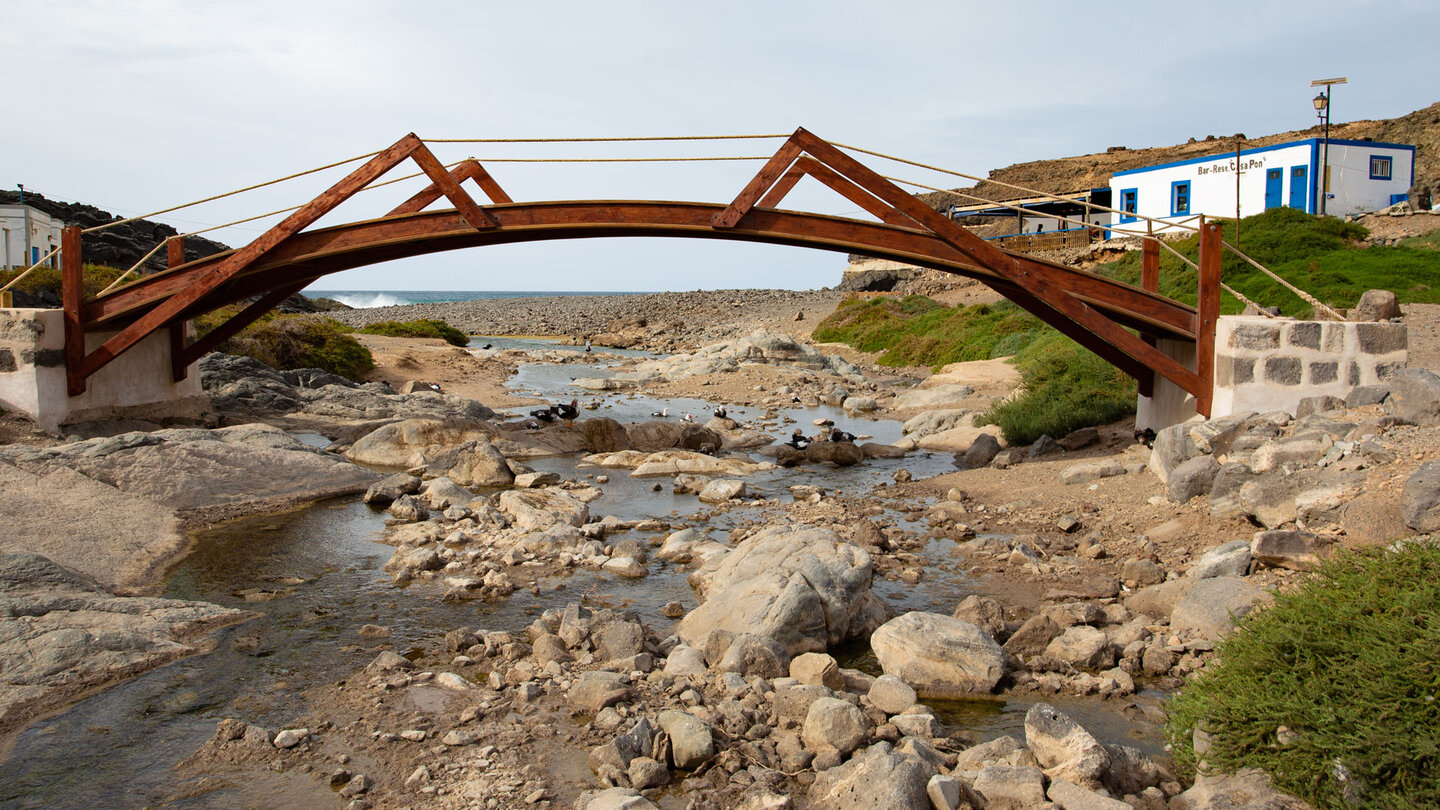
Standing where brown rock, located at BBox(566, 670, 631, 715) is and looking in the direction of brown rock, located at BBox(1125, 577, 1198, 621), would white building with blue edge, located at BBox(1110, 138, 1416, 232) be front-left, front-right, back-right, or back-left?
front-left

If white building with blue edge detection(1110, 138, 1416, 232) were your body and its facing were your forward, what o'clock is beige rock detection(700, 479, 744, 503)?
The beige rock is roughly at 11 o'clock from the white building with blue edge.

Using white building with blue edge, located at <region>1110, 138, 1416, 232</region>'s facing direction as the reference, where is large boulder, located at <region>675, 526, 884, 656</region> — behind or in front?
in front

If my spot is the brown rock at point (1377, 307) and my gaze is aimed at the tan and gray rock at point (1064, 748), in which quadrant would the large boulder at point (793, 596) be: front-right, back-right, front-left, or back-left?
front-right

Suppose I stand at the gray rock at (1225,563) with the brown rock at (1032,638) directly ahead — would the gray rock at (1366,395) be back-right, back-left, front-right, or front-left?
back-right

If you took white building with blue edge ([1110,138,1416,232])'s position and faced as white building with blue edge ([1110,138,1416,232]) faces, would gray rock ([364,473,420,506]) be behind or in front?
in front

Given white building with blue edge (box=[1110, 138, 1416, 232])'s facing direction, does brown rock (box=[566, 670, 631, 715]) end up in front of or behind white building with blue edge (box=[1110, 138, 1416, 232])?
in front

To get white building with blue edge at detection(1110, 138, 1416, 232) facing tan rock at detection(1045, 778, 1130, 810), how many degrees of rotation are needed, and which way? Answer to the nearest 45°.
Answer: approximately 45° to its left

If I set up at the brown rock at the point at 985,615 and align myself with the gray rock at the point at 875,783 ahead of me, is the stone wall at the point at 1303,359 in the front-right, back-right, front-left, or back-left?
back-left

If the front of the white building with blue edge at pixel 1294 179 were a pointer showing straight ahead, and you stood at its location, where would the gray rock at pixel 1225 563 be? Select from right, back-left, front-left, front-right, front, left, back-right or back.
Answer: front-left

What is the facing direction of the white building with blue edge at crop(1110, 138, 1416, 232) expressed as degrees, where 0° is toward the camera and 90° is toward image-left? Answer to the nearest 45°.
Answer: approximately 45°
